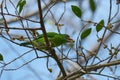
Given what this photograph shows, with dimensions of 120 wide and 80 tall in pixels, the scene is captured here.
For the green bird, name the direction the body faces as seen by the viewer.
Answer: to the viewer's right
